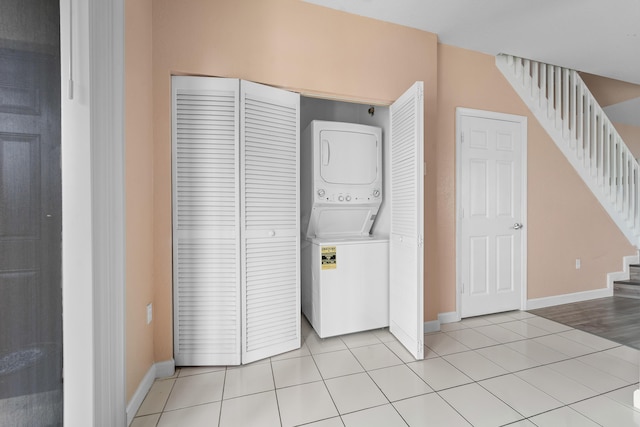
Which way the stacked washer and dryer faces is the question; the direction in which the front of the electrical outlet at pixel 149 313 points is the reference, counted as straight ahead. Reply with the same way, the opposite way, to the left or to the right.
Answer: to the right

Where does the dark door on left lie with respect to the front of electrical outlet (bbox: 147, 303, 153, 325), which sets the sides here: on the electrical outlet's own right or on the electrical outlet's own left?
on the electrical outlet's own right

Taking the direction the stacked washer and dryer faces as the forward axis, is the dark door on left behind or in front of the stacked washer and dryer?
in front

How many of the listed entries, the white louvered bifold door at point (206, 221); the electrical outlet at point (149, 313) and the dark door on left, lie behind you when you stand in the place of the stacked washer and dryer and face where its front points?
0

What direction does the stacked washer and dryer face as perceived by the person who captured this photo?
facing the viewer

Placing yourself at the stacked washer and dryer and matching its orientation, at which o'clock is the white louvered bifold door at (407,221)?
The white louvered bifold door is roughly at 10 o'clock from the stacked washer and dryer.

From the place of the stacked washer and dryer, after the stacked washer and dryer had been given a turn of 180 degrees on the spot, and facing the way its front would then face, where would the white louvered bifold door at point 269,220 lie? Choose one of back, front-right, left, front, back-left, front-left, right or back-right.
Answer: back-left

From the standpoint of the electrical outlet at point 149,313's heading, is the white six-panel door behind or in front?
in front

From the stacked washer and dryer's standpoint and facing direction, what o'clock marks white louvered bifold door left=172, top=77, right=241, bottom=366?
The white louvered bifold door is roughly at 2 o'clock from the stacked washer and dryer.

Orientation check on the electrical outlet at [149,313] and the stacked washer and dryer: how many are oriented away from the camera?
0

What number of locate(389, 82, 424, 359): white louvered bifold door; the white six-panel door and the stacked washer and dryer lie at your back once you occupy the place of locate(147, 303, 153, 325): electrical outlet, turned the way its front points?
0

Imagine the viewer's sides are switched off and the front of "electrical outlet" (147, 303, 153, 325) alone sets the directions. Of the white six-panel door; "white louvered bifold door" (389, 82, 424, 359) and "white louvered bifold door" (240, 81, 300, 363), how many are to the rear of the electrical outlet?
0

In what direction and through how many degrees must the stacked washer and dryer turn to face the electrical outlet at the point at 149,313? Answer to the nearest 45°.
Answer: approximately 45° to its right
